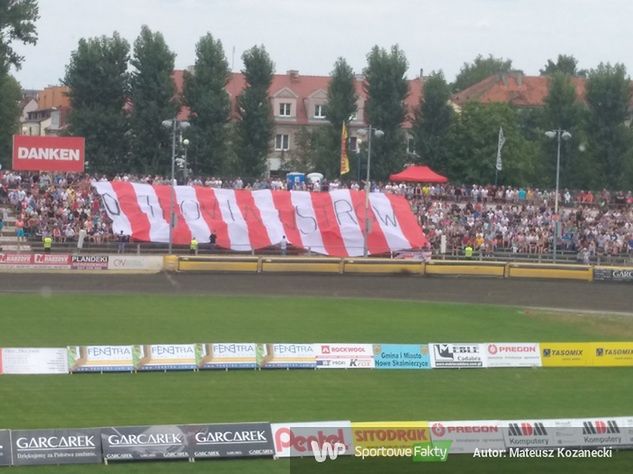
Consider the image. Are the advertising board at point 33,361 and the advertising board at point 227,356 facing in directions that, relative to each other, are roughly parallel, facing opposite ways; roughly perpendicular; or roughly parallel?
roughly parallel

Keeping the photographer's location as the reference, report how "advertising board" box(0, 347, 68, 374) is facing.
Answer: facing the viewer

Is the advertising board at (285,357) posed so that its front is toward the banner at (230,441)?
yes

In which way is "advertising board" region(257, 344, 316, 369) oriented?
toward the camera

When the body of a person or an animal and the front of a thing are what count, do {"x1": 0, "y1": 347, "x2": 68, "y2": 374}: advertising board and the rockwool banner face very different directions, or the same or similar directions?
same or similar directions

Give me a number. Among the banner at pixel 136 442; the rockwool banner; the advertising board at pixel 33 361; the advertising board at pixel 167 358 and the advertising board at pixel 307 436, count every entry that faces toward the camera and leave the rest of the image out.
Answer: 5

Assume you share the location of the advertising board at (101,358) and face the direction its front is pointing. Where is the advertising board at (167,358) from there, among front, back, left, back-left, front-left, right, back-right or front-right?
left

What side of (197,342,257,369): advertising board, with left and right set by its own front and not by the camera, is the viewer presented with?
front

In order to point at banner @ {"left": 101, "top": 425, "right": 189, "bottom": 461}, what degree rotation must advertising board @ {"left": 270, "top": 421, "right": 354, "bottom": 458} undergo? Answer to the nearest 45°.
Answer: approximately 90° to its right

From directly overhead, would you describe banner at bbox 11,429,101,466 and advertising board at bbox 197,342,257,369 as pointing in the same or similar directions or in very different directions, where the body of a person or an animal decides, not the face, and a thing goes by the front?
same or similar directions

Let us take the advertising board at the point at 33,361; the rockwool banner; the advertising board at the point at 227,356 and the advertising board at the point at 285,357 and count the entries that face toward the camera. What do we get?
4

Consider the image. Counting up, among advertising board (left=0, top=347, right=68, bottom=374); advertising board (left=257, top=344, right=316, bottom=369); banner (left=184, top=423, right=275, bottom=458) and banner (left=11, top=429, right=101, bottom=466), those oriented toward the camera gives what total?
4

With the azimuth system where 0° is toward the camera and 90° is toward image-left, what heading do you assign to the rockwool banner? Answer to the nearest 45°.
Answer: approximately 0°

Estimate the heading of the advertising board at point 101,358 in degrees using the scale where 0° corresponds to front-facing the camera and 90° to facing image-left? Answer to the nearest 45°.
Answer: approximately 0°
